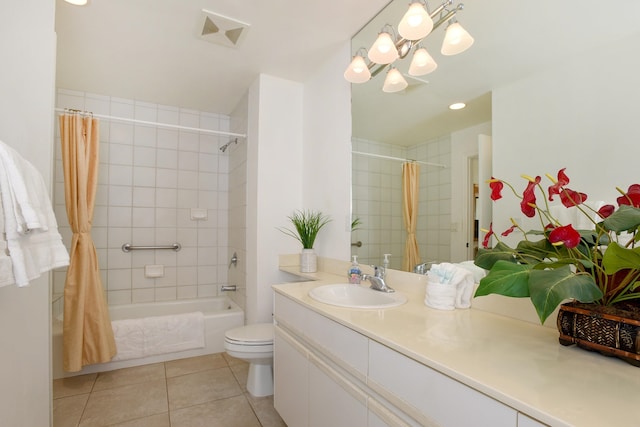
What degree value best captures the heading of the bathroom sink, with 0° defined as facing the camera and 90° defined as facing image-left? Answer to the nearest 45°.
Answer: approximately 45°

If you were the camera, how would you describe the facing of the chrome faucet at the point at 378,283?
facing the viewer and to the left of the viewer

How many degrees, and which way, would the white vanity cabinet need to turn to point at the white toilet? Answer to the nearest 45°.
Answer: approximately 90° to its right

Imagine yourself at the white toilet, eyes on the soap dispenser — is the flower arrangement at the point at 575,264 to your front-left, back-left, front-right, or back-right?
front-right

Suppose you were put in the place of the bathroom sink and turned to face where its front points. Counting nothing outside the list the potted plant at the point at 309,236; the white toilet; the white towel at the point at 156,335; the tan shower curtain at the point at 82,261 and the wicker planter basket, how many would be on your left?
1

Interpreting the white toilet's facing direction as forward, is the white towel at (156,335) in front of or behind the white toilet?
in front

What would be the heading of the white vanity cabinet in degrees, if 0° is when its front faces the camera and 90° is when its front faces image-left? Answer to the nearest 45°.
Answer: approximately 45°

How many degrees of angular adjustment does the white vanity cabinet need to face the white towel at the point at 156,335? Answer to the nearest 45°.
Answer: approximately 90° to its right

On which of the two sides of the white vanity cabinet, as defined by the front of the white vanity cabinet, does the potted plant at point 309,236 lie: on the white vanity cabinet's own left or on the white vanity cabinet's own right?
on the white vanity cabinet's own right

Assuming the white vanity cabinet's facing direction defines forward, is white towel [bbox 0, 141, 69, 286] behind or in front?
in front
